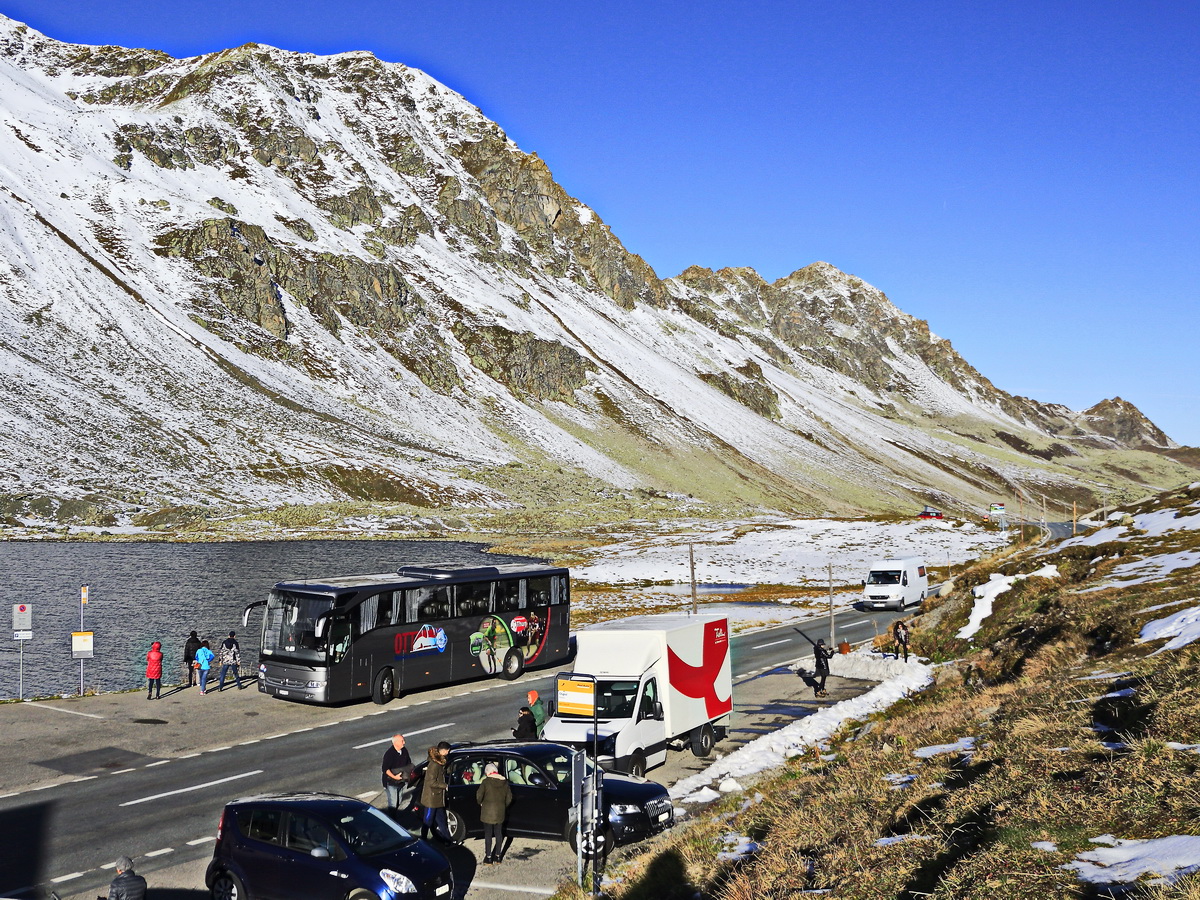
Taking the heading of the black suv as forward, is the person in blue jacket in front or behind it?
behind

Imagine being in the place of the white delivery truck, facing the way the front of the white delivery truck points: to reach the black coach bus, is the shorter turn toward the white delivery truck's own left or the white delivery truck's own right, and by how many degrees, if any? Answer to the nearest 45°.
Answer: approximately 90° to the white delivery truck's own right

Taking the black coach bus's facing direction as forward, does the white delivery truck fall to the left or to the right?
on its left

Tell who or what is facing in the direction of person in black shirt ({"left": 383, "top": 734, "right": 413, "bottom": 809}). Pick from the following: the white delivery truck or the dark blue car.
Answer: the white delivery truck

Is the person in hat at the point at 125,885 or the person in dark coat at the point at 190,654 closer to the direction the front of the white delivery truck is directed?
the person in hat

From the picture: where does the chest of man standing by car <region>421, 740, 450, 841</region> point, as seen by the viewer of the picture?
to the viewer's right

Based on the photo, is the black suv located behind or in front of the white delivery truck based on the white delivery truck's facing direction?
in front

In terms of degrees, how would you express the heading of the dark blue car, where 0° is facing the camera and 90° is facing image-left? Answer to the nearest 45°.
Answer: approximately 315°

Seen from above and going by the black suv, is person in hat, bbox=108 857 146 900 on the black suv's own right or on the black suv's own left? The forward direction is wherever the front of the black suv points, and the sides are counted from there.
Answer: on the black suv's own right

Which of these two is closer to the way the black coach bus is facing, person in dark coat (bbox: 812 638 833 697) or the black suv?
the black suv

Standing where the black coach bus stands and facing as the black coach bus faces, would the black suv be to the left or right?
on its left

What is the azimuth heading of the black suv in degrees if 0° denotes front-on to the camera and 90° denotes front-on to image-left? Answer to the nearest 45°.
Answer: approximately 315°
